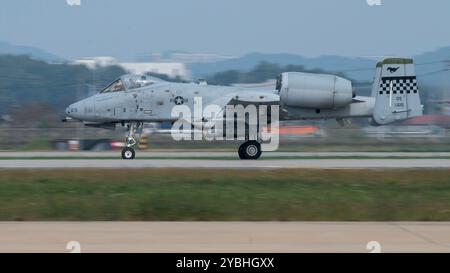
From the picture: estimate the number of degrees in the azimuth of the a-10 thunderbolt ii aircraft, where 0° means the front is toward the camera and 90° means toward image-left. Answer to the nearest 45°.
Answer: approximately 90°
